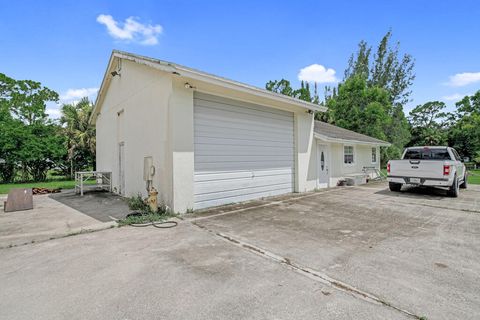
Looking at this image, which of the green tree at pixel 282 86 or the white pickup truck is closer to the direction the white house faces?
the white pickup truck

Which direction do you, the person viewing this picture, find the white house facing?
facing the viewer and to the right of the viewer

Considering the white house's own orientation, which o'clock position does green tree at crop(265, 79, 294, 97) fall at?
The green tree is roughly at 8 o'clock from the white house.

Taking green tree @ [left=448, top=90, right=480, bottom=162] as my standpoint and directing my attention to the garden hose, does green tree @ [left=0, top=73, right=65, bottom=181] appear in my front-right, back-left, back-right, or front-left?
front-right

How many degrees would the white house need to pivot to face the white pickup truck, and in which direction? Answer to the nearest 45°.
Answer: approximately 45° to its left

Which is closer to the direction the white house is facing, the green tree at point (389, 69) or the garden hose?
the garden hose

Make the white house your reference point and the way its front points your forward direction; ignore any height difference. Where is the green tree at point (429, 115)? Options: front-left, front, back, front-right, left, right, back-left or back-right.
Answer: left

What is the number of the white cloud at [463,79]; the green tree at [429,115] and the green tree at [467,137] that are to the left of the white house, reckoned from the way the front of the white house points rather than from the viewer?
3

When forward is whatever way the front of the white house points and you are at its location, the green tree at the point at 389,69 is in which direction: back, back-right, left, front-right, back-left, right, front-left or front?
left

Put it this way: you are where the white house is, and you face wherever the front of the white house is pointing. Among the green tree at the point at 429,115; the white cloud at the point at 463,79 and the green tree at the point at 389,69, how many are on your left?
3

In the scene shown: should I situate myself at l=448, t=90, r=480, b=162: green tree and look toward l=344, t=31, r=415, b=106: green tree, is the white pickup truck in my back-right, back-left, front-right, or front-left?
front-left

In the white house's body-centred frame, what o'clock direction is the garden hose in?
The garden hose is roughly at 2 o'clock from the white house.

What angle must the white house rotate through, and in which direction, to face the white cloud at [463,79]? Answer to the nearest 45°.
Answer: approximately 90° to its left

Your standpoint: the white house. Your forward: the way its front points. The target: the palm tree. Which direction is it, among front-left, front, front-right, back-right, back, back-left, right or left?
back
